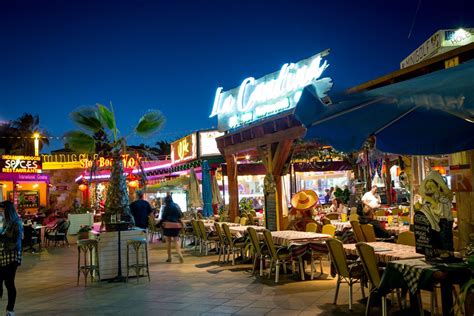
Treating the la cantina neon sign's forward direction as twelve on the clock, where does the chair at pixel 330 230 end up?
The chair is roughly at 10 o'clock from the la cantina neon sign.

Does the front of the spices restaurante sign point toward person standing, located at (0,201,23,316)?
yes

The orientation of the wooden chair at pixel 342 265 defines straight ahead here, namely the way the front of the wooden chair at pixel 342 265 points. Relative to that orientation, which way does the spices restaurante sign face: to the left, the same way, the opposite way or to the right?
to the right

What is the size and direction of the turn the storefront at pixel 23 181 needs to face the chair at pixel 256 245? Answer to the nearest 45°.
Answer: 0° — it already faces it

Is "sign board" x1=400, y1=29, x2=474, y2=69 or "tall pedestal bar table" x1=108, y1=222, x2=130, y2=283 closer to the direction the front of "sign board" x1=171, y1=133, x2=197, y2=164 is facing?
the tall pedestal bar table

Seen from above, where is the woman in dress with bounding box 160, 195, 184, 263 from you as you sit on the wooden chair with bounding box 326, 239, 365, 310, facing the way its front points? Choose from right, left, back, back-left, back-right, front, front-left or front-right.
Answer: left

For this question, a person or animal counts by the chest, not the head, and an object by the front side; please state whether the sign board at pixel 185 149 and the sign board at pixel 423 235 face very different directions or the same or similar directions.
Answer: same or similar directions

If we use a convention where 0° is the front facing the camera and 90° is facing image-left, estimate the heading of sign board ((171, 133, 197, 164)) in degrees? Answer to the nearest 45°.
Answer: approximately 45°

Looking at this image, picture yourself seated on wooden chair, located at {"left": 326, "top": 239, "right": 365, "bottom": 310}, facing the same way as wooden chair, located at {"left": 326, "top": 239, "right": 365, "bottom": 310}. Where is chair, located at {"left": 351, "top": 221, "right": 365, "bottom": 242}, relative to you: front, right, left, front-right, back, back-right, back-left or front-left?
front-left

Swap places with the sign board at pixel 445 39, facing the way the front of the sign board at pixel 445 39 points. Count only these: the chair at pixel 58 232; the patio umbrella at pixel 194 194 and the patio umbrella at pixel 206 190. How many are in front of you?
3

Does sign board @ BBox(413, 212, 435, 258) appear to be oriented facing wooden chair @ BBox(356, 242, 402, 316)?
yes

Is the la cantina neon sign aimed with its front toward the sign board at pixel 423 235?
no

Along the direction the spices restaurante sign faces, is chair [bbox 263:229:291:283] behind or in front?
in front

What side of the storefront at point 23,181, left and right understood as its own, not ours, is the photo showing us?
front

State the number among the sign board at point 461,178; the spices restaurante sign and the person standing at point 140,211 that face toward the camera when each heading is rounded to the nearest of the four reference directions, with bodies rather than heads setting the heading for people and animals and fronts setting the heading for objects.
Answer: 2

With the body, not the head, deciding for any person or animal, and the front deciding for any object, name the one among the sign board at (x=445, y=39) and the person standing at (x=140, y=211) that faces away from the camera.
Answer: the person standing

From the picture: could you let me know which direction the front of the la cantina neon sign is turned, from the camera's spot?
facing the viewer and to the left of the viewer

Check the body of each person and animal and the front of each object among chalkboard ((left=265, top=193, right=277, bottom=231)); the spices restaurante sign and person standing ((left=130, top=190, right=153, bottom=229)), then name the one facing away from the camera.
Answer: the person standing

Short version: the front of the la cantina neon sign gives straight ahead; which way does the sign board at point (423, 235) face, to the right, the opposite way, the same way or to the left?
the same way

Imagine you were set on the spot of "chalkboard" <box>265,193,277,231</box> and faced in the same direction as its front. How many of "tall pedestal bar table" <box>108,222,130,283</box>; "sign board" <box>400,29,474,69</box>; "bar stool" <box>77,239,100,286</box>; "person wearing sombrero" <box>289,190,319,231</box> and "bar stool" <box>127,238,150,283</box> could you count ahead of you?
3

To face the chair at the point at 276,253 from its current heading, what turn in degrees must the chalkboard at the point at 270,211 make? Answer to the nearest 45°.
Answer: approximately 45° to its left
